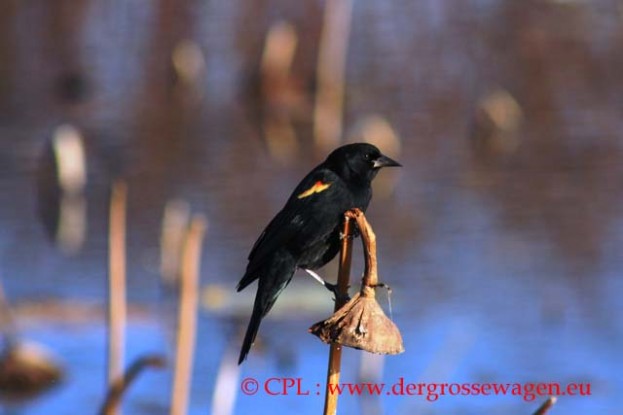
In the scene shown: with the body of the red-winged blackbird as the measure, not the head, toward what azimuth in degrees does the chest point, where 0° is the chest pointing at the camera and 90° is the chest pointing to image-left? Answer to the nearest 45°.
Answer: approximately 270°

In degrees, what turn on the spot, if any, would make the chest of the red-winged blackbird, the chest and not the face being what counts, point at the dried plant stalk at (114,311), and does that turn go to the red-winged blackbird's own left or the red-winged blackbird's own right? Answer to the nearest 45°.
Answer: approximately 180°
